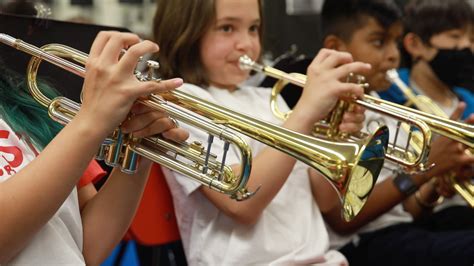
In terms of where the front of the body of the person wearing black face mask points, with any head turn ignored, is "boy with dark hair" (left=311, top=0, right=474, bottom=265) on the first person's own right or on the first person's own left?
on the first person's own right
